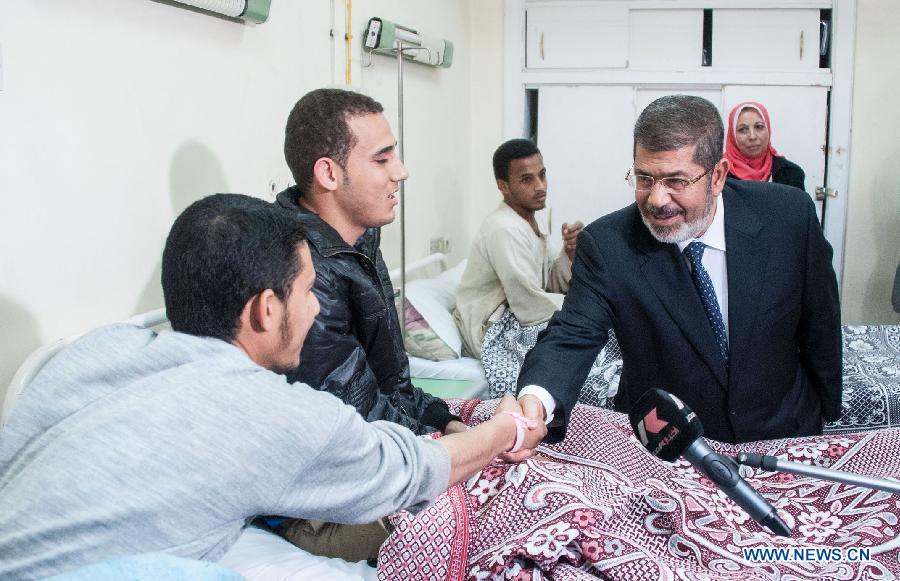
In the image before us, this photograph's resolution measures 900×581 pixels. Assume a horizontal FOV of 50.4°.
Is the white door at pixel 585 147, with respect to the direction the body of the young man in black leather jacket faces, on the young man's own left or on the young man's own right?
on the young man's own left

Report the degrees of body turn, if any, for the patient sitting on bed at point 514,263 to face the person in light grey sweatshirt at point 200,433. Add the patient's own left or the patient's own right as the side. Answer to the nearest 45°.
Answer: approximately 90° to the patient's own right

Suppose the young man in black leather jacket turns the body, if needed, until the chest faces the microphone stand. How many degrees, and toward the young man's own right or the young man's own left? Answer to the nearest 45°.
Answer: approximately 45° to the young man's own right

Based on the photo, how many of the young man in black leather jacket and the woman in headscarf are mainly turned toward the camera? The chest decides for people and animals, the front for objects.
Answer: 1

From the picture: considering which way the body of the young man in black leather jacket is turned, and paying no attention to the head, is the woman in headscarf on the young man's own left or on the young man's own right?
on the young man's own left

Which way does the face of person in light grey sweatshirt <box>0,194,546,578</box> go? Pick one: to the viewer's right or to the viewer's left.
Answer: to the viewer's right

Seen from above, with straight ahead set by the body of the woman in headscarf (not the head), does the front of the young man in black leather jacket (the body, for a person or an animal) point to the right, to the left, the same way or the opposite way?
to the left

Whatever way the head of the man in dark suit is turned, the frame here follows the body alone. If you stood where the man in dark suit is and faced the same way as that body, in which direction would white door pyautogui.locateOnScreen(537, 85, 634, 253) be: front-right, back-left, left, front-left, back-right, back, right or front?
back-right

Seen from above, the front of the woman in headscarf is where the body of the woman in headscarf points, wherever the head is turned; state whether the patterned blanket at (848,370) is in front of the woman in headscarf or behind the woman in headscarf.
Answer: in front

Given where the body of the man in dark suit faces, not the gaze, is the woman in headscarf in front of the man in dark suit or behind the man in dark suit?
behind

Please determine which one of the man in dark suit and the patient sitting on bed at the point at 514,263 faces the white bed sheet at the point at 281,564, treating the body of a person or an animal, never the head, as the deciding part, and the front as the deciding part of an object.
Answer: the man in dark suit

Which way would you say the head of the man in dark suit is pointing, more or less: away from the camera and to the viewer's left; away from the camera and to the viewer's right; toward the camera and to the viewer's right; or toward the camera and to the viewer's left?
toward the camera and to the viewer's left

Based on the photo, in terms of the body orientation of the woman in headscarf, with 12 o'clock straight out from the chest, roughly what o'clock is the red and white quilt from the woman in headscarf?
The red and white quilt is roughly at 12 o'clock from the woman in headscarf.

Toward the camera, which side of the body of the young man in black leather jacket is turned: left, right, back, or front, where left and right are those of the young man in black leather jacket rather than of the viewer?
right

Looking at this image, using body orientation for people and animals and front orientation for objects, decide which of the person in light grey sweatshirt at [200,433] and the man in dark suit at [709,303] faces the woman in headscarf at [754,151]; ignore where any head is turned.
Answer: the person in light grey sweatshirt

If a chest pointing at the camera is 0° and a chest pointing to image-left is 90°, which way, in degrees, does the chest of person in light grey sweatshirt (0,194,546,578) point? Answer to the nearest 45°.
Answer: approximately 225°
